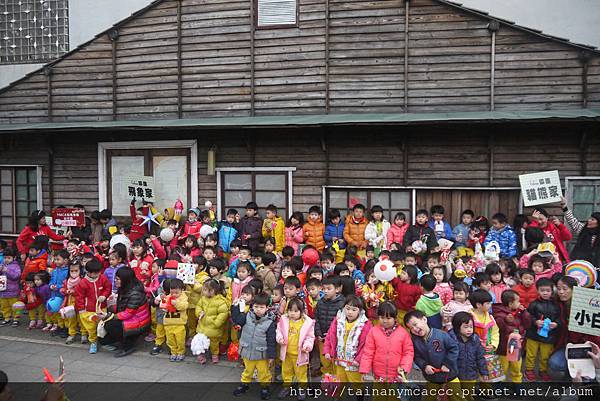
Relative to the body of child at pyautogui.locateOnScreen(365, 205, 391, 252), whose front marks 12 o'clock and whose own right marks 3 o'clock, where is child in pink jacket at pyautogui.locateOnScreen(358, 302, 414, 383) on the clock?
The child in pink jacket is roughly at 12 o'clock from the child.

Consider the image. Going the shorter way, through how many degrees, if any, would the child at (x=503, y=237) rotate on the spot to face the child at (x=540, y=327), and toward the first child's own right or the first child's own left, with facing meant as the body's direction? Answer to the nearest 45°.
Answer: approximately 45° to the first child's own left

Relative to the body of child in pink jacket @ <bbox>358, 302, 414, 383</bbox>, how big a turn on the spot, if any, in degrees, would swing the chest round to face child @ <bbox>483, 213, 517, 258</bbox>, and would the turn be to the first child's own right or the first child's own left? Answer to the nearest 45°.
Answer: approximately 135° to the first child's own left

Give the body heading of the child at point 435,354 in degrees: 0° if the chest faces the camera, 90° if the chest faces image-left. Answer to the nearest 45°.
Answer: approximately 0°

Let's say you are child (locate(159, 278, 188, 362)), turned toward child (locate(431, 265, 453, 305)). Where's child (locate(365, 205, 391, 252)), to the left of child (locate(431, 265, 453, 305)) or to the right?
left

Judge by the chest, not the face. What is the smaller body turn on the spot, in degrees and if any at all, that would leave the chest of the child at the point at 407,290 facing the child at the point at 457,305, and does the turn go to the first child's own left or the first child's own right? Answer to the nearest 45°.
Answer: approximately 90° to the first child's own left

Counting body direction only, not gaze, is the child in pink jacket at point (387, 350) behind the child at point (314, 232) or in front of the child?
in front

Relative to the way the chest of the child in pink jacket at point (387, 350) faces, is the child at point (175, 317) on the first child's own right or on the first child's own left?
on the first child's own right

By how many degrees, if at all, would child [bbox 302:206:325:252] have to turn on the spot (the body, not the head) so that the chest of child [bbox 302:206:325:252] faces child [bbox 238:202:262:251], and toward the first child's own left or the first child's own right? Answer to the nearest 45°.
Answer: approximately 90° to the first child's own right
